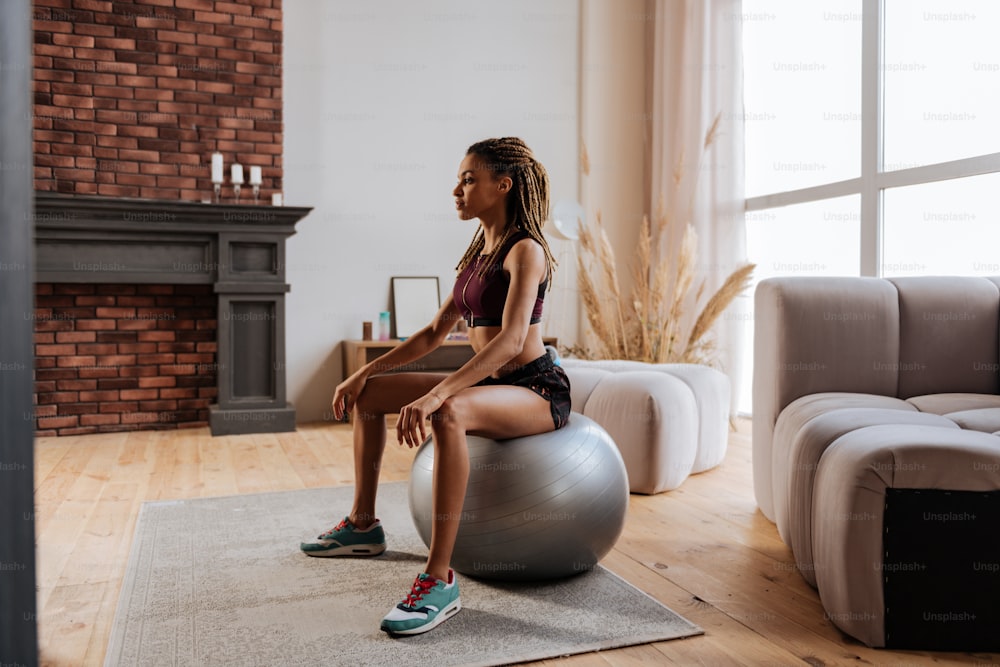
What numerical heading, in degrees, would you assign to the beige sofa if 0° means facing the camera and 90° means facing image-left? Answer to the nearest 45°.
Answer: approximately 0°

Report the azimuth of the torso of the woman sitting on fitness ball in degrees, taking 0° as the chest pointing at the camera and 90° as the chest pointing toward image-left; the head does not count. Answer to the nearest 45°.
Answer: approximately 45°

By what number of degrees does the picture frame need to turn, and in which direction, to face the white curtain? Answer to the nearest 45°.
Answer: approximately 90° to its left

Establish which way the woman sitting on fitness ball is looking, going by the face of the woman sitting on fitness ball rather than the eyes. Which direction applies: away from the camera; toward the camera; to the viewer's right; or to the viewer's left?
to the viewer's left

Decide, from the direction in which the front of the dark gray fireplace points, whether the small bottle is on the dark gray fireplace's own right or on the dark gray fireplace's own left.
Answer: on the dark gray fireplace's own left
